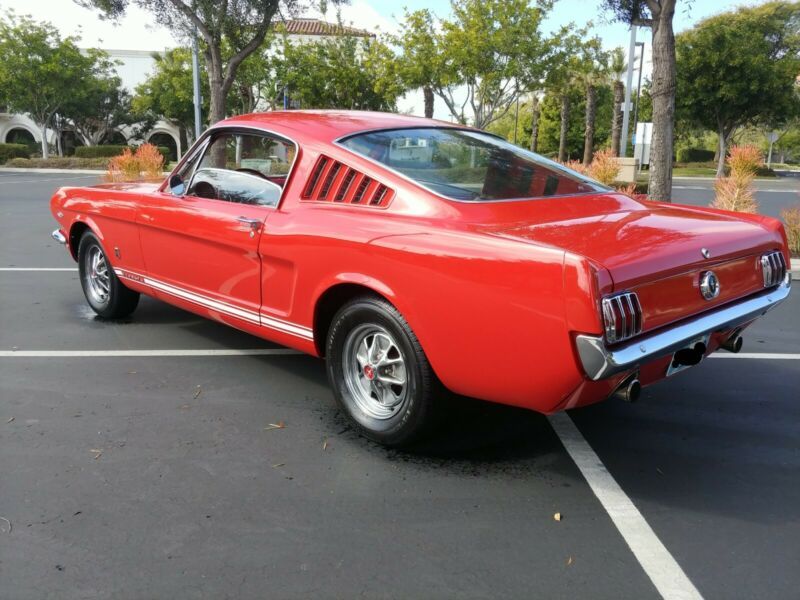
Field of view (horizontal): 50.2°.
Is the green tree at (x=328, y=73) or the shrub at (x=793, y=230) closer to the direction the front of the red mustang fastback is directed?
the green tree

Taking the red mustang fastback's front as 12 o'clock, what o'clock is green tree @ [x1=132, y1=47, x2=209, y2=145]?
The green tree is roughly at 1 o'clock from the red mustang fastback.

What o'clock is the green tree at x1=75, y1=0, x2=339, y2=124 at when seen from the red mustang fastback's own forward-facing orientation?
The green tree is roughly at 1 o'clock from the red mustang fastback.

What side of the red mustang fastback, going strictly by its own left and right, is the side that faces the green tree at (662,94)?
right

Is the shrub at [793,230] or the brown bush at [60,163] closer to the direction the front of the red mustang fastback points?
the brown bush

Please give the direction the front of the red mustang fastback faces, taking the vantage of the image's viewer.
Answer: facing away from the viewer and to the left of the viewer

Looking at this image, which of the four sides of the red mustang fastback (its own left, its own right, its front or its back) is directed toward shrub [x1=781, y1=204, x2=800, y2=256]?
right

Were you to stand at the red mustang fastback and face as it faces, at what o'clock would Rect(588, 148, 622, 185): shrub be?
The shrub is roughly at 2 o'clock from the red mustang fastback.
